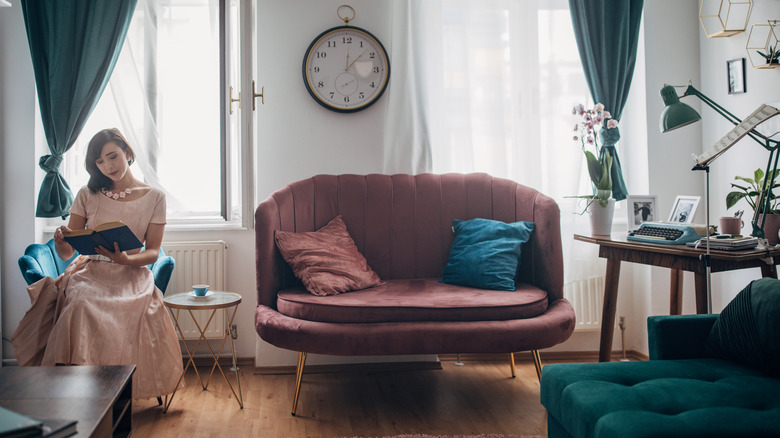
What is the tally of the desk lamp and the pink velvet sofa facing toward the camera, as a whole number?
1

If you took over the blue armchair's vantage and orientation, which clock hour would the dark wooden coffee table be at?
The dark wooden coffee table is roughly at 12 o'clock from the blue armchair.

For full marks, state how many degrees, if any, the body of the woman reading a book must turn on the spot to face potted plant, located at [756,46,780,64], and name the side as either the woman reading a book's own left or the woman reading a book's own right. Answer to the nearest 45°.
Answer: approximately 45° to the woman reading a book's own left

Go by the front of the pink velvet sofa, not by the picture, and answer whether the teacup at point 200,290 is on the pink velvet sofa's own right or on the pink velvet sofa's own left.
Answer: on the pink velvet sofa's own right

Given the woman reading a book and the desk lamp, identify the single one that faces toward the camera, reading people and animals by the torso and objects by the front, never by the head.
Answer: the woman reading a book

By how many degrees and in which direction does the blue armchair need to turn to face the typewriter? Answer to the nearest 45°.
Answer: approximately 45° to its left

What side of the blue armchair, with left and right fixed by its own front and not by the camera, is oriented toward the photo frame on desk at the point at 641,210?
left

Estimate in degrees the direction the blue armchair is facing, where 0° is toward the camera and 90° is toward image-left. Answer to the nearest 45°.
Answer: approximately 0°

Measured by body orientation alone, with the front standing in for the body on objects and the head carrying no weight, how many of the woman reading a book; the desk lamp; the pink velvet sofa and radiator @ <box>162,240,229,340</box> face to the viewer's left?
1

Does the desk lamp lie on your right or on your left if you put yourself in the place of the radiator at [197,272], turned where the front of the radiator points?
on your left

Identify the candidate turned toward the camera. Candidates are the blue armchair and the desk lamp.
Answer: the blue armchair

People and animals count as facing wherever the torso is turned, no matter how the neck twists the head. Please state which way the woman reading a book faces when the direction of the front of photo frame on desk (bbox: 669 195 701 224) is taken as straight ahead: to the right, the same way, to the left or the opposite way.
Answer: to the left

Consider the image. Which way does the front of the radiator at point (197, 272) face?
toward the camera

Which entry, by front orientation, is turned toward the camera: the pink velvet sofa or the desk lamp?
the pink velvet sofa

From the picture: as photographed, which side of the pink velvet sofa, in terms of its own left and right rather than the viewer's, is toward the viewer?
front

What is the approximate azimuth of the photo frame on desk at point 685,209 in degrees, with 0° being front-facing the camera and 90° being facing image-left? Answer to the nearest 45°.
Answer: approximately 45°

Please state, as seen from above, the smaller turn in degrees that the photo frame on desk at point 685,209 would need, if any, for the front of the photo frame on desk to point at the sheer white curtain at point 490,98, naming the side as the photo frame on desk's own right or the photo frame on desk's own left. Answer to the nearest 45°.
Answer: approximately 45° to the photo frame on desk's own right

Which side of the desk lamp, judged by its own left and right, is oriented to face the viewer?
left

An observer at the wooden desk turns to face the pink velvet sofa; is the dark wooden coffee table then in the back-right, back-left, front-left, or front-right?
front-left
